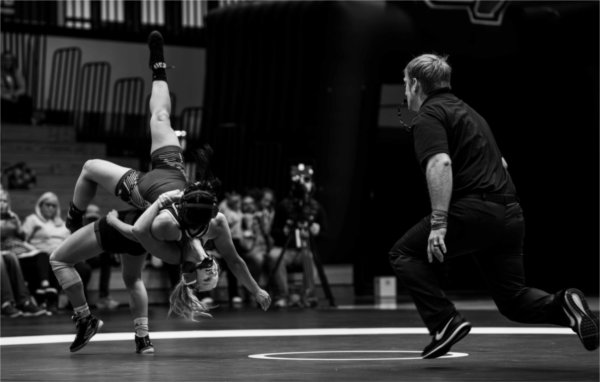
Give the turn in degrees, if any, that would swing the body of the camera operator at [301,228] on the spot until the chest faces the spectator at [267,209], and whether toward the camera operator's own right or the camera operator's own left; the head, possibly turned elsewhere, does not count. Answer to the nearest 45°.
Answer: approximately 135° to the camera operator's own right

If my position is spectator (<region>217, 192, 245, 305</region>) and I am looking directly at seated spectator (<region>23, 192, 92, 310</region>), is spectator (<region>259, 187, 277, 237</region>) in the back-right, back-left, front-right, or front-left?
back-right

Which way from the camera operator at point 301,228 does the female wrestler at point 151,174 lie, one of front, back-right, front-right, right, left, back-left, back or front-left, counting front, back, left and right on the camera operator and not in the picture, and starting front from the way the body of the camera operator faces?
front

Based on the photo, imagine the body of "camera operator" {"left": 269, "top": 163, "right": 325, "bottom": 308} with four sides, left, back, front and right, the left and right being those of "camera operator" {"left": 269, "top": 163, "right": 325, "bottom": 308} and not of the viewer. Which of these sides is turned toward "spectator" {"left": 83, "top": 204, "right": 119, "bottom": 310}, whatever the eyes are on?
right

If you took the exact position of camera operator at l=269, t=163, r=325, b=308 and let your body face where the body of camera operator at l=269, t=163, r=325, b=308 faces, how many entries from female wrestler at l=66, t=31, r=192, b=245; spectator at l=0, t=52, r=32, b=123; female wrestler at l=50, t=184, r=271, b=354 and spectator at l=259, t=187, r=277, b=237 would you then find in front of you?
2

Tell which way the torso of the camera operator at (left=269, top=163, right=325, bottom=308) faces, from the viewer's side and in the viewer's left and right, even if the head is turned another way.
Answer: facing the viewer

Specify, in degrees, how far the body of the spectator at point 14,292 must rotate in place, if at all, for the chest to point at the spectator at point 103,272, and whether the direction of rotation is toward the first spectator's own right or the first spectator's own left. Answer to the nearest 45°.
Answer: approximately 45° to the first spectator's own left

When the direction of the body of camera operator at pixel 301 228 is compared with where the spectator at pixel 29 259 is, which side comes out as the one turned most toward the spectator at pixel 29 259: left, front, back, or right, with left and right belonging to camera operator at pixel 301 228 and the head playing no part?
right

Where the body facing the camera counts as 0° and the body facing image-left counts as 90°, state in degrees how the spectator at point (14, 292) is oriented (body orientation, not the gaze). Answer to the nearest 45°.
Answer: approximately 270°
